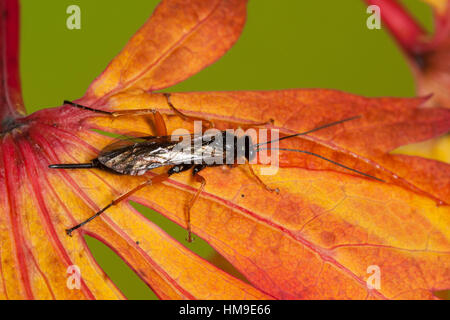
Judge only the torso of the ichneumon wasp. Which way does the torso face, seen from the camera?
to the viewer's right

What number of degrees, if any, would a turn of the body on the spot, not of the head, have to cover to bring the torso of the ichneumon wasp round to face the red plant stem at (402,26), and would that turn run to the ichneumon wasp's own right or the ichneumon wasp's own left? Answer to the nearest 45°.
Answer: approximately 45° to the ichneumon wasp's own left

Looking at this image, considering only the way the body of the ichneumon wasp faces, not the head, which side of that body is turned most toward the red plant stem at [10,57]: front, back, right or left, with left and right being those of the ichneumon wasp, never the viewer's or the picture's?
back
